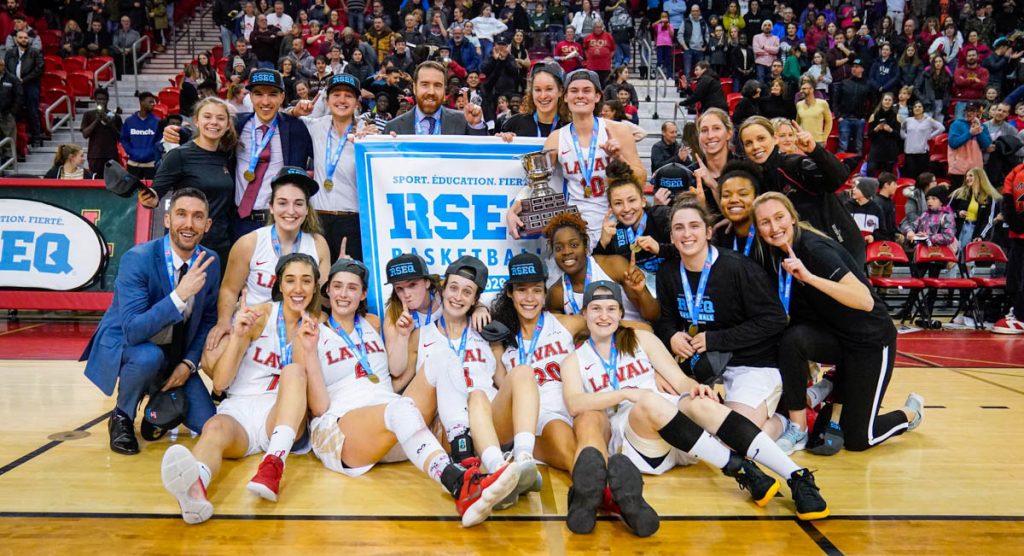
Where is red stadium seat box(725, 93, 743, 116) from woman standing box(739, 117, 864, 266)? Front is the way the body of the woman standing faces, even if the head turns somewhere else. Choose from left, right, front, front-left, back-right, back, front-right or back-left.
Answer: back-right

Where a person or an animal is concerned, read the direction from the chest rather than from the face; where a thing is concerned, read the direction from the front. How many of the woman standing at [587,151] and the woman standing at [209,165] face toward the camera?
2

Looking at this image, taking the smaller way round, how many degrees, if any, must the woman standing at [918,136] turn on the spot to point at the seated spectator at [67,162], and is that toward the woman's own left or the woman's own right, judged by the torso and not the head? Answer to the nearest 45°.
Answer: approximately 45° to the woman's own right

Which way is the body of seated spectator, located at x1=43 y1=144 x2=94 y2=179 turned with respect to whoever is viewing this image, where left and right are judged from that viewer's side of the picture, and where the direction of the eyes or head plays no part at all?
facing the viewer and to the right of the viewer
